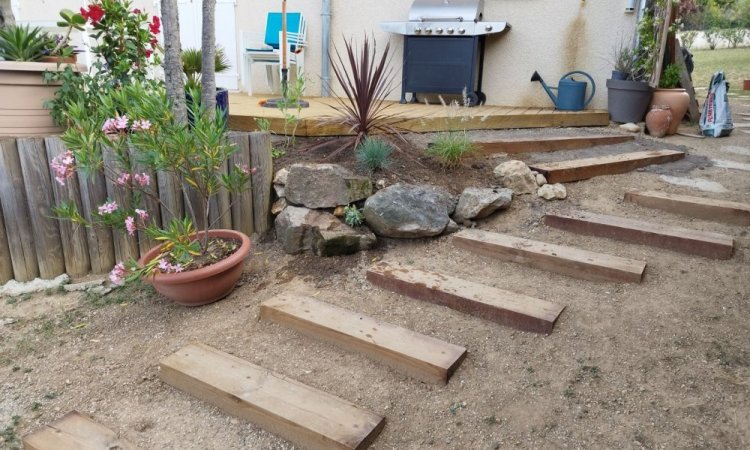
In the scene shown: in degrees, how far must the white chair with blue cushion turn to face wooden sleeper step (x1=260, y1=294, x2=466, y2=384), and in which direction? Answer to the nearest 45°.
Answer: approximately 45° to its left

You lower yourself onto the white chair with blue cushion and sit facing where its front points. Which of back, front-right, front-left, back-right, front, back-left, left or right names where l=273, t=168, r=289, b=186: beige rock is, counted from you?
front-left

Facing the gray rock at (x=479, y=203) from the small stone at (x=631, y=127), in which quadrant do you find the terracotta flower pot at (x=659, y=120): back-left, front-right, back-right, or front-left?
back-left

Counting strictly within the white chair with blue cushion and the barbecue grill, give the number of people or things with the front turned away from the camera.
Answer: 0

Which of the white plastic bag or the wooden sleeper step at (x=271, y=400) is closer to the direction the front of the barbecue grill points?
the wooden sleeper step

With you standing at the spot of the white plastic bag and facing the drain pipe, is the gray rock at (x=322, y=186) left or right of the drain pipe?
left

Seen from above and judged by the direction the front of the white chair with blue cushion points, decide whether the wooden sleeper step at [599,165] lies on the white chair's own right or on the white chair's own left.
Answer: on the white chair's own left

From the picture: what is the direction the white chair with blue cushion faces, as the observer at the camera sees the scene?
facing the viewer and to the left of the viewer

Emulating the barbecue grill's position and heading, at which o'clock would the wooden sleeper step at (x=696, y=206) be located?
The wooden sleeper step is roughly at 11 o'clock from the barbecue grill.

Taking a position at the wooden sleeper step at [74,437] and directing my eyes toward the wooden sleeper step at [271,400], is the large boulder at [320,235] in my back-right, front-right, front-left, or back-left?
front-left

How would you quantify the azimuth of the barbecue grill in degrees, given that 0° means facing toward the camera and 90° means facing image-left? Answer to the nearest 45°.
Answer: approximately 0°

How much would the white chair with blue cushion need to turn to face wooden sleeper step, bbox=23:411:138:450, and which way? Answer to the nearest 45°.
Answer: approximately 45° to its left

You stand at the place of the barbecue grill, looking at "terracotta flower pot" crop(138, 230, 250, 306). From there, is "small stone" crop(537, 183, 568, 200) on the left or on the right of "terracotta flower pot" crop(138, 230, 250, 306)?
left

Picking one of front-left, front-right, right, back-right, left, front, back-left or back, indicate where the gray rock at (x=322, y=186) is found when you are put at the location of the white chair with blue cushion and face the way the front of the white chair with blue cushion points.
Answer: front-left

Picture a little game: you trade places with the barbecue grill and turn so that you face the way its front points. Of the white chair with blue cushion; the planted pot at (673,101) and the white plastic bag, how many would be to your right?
1

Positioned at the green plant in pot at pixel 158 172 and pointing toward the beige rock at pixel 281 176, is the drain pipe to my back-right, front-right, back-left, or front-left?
front-left

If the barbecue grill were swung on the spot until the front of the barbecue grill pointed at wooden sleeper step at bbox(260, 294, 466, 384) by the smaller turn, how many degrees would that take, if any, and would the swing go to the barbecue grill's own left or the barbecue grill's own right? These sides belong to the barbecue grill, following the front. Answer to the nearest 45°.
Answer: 0° — it already faces it

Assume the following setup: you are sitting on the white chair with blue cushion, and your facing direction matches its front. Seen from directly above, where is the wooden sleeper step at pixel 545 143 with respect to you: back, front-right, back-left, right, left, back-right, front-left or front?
left

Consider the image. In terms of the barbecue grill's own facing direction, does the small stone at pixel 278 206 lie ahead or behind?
ahead
